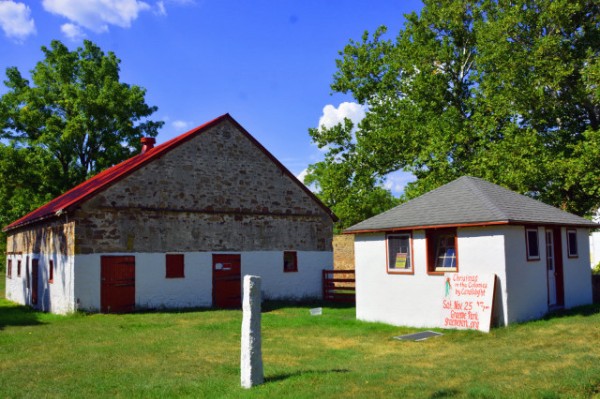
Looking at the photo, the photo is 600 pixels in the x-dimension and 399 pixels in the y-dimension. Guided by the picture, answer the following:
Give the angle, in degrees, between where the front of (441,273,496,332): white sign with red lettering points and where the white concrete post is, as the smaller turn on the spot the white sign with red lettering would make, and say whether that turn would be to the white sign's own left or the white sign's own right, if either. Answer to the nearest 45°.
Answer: approximately 45° to the white sign's own right

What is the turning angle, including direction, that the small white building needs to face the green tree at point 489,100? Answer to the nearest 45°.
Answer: approximately 135° to its left

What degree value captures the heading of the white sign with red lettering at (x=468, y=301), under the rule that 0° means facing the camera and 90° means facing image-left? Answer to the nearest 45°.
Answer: approximately 0°

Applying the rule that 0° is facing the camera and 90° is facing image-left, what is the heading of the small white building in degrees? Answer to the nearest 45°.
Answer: approximately 315°

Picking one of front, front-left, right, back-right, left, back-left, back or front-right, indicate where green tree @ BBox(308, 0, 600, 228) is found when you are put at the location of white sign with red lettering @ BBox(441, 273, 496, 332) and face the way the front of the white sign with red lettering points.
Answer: back
